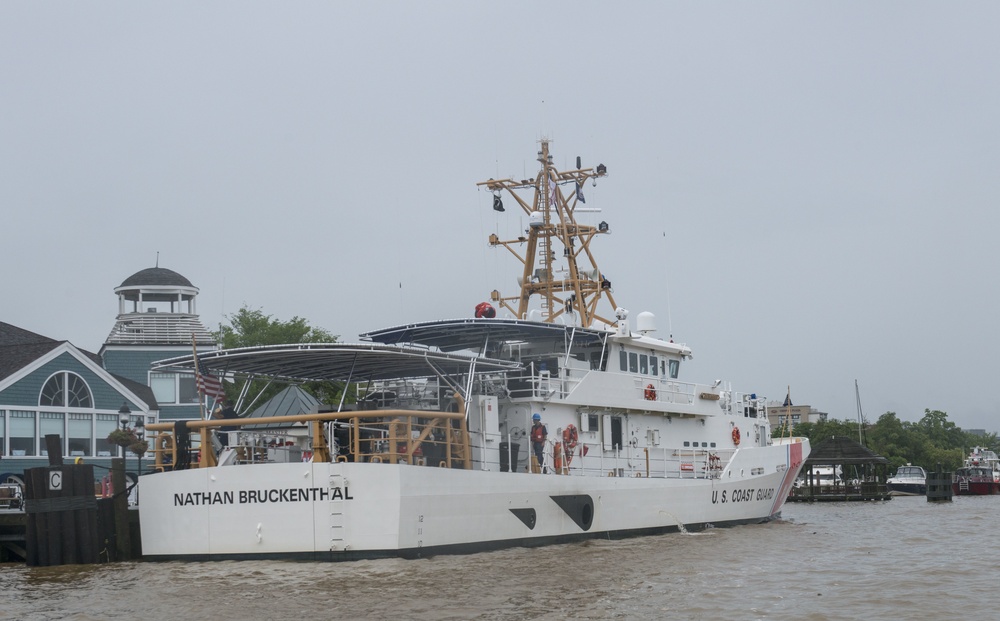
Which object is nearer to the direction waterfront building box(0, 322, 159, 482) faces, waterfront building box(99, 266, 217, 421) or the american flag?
the american flag

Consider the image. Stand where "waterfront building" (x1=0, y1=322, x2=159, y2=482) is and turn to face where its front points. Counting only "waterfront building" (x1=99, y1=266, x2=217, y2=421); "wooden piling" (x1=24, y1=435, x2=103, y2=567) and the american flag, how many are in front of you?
2

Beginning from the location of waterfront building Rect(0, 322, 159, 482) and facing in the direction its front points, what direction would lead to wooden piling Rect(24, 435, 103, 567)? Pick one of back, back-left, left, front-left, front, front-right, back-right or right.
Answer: front

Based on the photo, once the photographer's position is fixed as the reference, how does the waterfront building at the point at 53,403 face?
facing the viewer

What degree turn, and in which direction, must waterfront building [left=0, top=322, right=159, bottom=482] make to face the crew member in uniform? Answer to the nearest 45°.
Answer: approximately 45° to its left

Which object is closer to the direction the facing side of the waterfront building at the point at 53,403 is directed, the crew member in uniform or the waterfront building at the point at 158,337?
the crew member in uniform

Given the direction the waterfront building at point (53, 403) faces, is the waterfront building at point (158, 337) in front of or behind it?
behind

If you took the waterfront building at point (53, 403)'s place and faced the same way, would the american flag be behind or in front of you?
in front
